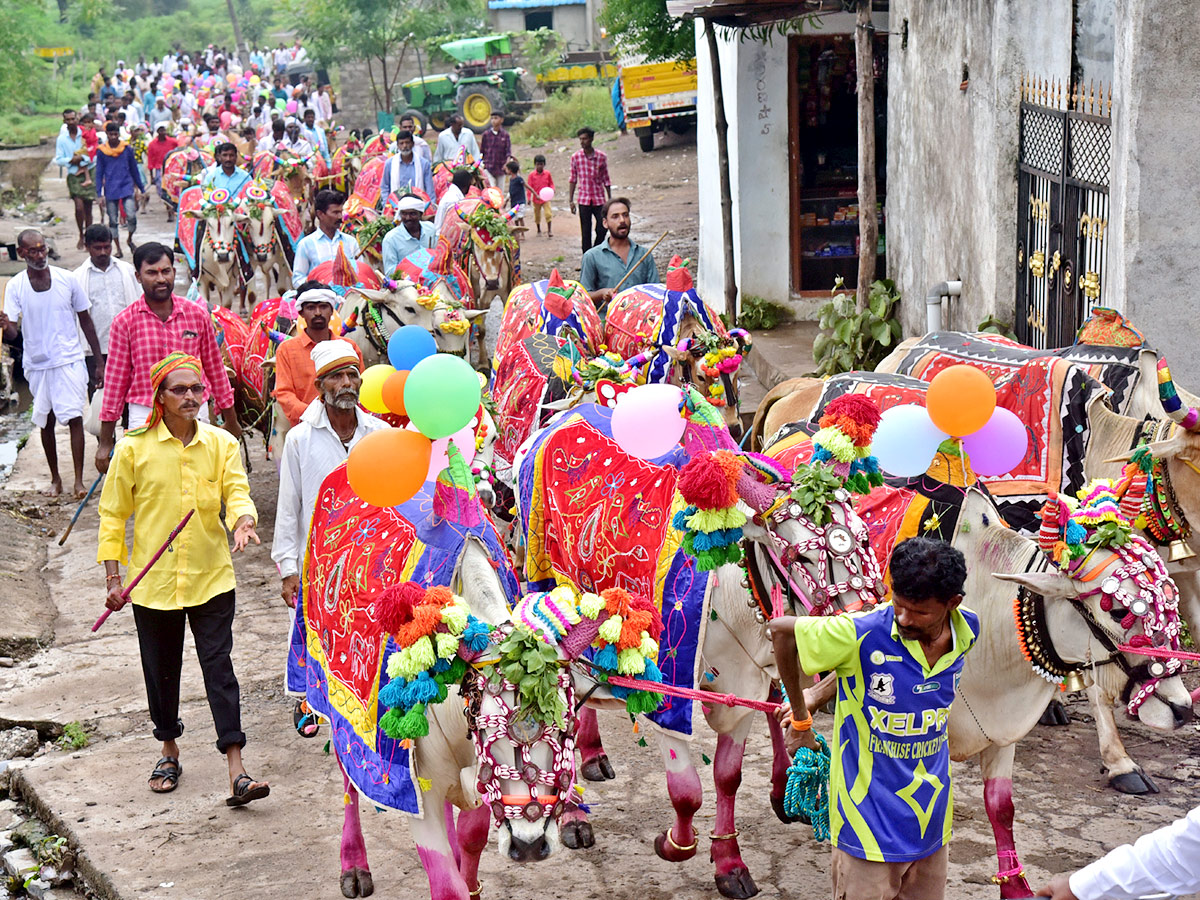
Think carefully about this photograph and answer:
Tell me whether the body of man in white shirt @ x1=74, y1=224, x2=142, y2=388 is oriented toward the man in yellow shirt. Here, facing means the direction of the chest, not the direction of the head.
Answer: yes

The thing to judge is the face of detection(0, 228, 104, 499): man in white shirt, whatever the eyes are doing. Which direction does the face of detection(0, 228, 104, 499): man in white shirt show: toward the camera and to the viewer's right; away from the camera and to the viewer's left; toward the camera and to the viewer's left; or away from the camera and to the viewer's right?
toward the camera and to the viewer's right

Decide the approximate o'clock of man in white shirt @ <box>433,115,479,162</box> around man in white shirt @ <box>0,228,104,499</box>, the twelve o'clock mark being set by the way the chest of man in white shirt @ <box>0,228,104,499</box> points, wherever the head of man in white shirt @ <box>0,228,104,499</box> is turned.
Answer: man in white shirt @ <box>433,115,479,162</box> is roughly at 7 o'clock from man in white shirt @ <box>0,228,104,499</box>.

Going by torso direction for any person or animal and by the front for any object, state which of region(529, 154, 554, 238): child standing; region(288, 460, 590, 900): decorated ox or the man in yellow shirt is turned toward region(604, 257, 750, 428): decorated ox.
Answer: the child standing

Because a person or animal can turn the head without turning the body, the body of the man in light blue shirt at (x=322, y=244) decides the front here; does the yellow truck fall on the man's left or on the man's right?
on the man's left

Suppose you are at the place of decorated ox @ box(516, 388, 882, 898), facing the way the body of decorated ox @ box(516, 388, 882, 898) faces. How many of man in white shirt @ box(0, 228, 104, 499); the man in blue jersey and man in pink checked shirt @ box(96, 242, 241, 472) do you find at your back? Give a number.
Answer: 2

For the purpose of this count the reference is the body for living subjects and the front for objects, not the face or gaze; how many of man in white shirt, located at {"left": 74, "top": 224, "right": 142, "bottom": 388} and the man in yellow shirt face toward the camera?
2

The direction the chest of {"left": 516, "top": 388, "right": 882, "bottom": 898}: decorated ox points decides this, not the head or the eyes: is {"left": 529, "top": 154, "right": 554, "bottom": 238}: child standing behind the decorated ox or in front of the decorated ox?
behind
